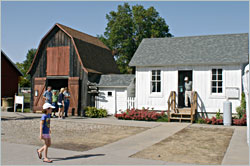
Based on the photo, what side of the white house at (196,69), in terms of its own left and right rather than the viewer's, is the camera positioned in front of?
front

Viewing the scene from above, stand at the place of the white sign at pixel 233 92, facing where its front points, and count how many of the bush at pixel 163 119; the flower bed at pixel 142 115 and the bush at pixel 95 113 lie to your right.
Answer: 3

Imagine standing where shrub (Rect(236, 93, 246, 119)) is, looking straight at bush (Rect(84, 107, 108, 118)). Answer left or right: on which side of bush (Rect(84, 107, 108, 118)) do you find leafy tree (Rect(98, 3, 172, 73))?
right

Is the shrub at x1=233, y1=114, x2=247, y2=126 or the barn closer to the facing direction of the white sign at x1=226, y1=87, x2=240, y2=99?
the shrub

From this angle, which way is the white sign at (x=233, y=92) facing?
toward the camera

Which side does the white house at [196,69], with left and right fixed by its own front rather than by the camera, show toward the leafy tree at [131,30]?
back

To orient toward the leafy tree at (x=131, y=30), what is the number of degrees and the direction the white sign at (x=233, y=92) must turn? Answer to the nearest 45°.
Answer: approximately 135° to its right

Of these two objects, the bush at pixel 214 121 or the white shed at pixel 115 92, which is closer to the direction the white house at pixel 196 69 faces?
the bush

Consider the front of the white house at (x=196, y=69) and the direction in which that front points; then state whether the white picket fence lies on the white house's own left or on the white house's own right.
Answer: on the white house's own right

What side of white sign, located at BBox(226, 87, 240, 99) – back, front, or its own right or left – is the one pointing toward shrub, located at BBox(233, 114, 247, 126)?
front

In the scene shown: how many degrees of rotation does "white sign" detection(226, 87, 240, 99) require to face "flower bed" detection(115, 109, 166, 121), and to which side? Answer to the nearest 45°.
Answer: approximately 90° to its right
